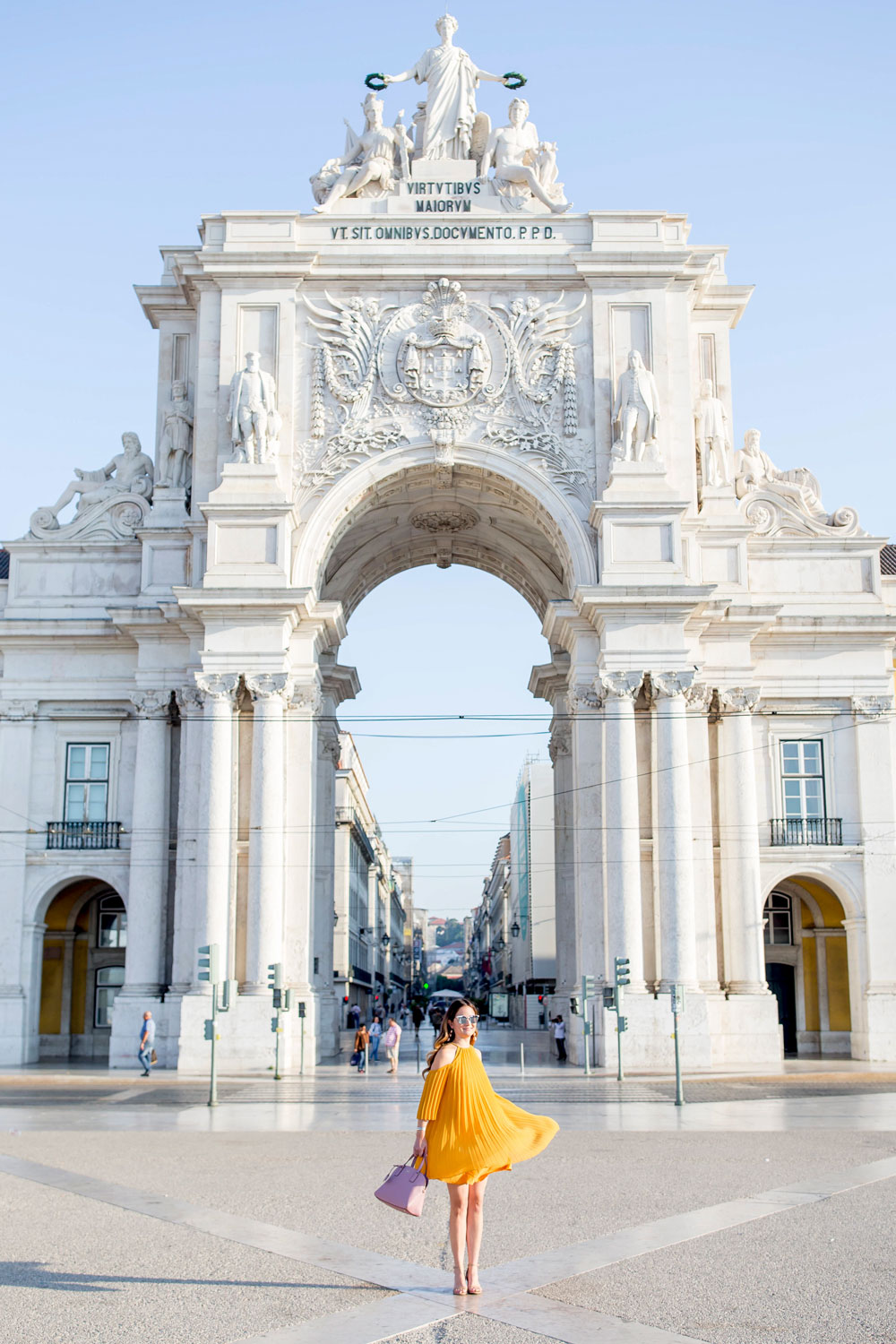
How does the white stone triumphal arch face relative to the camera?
toward the camera

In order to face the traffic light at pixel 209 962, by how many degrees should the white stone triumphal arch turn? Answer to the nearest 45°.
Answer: approximately 45° to its right

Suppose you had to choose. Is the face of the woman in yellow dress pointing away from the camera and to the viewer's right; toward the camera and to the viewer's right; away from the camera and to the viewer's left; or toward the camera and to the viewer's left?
toward the camera and to the viewer's right

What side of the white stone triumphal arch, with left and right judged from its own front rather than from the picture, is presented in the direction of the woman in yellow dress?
front

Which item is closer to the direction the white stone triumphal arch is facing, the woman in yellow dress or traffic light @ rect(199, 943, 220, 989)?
the woman in yellow dress
